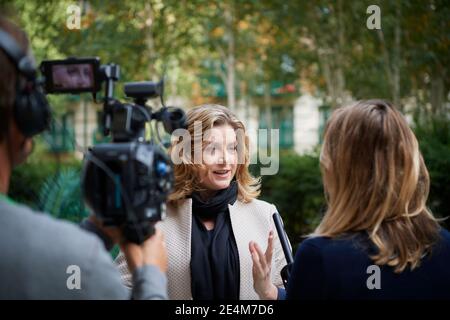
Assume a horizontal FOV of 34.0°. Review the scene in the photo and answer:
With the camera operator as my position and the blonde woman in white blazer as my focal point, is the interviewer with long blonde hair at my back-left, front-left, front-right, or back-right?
front-right

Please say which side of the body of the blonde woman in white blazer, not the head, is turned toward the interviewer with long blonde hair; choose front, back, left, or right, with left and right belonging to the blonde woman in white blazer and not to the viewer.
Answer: front

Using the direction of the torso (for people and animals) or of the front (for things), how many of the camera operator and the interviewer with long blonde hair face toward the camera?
0

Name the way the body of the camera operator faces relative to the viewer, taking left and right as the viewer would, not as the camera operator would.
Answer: facing away from the viewer and to the right of the viewer

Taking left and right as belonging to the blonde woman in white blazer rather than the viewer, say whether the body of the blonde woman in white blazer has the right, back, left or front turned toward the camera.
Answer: front

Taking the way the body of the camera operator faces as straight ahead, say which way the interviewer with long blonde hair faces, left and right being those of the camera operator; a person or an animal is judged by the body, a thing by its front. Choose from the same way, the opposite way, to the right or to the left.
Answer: to the left

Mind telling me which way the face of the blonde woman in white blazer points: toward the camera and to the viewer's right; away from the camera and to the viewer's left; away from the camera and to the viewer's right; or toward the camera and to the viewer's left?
toward the camera and to the viewer's right

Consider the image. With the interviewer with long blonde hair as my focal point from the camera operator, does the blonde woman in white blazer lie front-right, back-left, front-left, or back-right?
front-left

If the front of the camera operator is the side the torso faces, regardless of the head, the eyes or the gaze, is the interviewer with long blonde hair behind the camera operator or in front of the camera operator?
in front

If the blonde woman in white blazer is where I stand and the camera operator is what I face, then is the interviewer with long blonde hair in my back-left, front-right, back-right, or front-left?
front-left

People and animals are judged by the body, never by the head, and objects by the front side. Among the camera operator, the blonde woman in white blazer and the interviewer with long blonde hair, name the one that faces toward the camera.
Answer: the blonde woman in white blazer

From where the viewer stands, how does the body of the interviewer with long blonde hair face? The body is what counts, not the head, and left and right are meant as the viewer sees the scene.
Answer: facing away from the viewer and to the left of the viewer

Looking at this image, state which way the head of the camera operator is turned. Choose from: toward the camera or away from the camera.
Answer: away from the camera

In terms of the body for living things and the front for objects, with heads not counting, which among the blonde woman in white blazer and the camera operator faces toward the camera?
the blonde woman in white blazer

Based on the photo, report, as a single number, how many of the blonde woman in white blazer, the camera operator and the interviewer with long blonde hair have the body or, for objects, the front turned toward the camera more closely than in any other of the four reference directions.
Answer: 1

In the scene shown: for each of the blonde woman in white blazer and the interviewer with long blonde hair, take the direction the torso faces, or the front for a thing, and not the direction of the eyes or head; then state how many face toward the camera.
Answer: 1

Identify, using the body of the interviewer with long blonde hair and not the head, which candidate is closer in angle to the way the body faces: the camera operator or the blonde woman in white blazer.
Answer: the blonde woman in white blazer

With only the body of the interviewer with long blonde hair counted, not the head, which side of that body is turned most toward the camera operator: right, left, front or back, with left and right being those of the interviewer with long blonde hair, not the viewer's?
left

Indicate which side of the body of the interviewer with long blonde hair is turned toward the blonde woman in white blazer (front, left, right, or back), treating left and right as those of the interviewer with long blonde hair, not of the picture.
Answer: front

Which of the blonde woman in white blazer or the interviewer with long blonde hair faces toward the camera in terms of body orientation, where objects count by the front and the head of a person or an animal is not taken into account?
the blonde woman in white blazer
